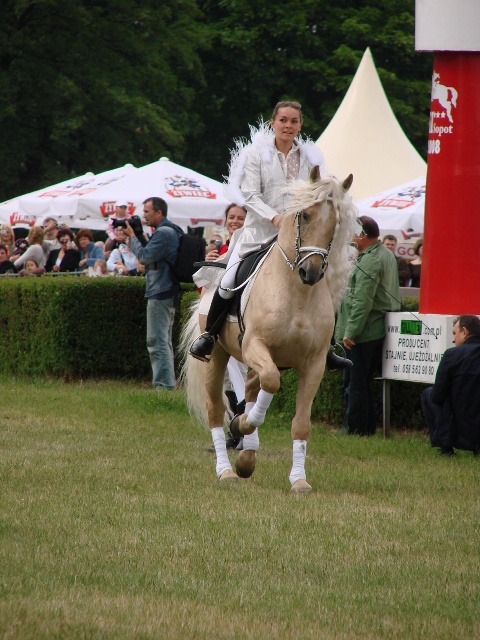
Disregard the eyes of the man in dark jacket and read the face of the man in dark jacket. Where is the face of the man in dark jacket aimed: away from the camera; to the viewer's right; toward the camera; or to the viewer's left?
to the viewer's left

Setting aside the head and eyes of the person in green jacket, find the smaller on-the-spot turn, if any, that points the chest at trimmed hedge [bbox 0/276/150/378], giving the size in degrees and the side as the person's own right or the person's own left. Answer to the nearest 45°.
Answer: approximately 45° to the person's own right

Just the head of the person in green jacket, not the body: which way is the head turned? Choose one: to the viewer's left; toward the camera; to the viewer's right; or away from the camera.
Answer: to the viewer's left

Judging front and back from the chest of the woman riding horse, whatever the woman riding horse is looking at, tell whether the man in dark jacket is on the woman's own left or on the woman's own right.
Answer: on the woman's own left

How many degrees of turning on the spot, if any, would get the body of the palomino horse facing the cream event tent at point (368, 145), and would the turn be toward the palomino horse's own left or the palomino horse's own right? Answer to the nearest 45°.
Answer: approximately 135° to the palomino horse's own left

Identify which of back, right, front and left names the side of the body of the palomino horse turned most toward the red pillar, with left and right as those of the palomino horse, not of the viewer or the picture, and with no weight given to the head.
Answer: left

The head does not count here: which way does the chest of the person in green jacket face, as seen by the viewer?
to the viewer's left

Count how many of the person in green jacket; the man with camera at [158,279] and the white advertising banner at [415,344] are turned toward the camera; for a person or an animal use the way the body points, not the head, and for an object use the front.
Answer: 1

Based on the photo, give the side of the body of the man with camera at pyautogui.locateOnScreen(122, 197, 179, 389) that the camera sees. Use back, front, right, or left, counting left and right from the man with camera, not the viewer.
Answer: left

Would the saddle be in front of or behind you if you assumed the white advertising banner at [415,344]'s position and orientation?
in front

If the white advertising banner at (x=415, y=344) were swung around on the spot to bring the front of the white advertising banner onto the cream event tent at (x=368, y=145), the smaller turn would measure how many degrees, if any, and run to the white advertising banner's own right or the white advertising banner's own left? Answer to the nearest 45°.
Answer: approximately 180°

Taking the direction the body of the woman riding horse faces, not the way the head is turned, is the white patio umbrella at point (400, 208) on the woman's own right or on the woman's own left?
on the woman's own left

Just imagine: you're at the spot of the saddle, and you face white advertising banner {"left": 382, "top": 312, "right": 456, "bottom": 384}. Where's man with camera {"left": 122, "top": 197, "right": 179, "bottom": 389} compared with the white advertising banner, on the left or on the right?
left
